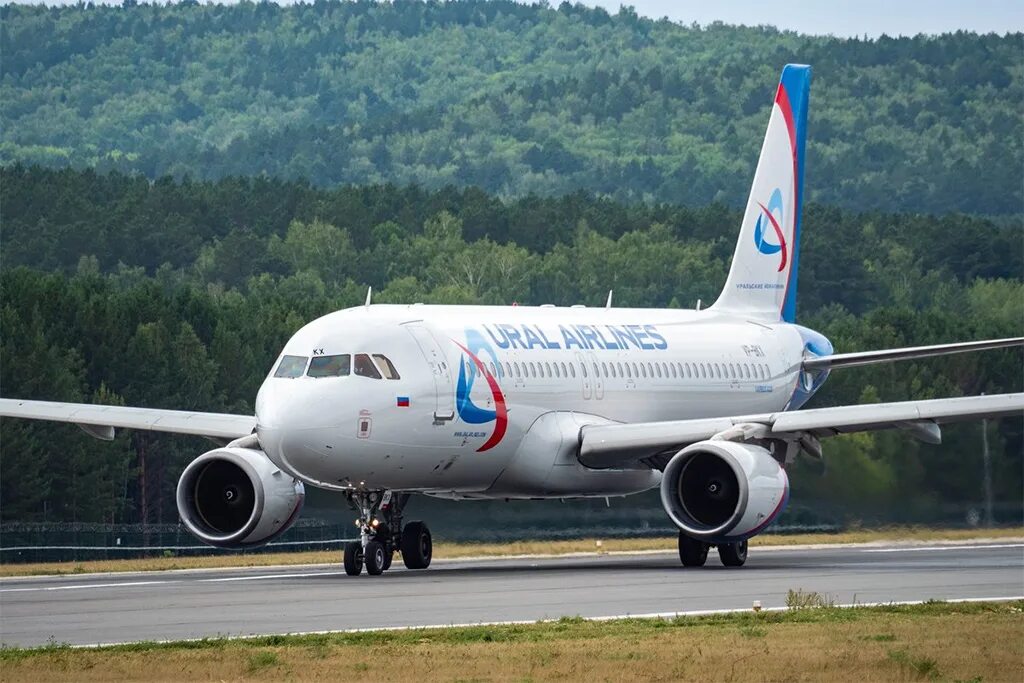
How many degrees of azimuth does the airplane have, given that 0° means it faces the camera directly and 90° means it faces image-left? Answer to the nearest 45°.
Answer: approximately 45°
